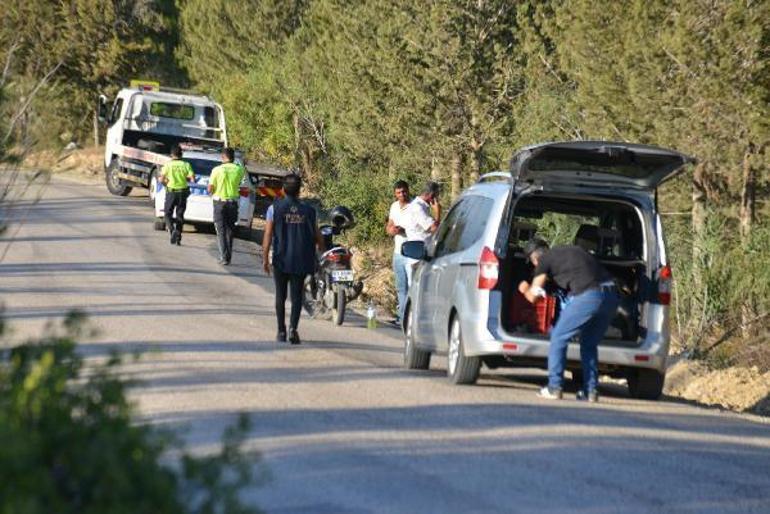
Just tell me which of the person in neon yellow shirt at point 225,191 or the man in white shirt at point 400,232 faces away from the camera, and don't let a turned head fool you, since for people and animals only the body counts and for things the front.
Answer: the person in neon yellow shirt

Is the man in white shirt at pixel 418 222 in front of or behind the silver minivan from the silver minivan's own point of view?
in front

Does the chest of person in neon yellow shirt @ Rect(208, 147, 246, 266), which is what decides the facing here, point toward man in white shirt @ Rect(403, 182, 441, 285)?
no

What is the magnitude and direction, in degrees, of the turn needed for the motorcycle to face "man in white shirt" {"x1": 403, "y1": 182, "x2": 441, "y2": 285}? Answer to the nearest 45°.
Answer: approximately 90° to its right

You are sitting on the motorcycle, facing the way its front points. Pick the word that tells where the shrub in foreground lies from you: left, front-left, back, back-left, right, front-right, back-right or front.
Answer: back

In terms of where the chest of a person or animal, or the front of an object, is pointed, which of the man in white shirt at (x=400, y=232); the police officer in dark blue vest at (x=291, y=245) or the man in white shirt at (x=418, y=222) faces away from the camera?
the police officer in dark blue vest

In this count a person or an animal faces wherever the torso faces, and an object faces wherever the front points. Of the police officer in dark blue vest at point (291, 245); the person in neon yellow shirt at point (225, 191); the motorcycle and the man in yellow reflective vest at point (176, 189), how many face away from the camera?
4

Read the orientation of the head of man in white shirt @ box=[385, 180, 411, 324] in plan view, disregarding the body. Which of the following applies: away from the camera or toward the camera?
toward the camera

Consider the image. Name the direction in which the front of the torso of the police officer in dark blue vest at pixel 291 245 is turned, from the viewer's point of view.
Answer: away from the camera

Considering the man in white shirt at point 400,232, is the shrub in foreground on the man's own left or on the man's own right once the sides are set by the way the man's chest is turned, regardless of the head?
on the man's own right

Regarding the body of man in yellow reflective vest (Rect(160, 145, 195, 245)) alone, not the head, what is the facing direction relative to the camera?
away from the camera

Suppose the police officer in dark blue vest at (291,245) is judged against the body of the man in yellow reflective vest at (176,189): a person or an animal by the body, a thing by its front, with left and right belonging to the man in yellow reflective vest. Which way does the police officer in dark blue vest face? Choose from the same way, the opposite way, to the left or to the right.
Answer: the same way

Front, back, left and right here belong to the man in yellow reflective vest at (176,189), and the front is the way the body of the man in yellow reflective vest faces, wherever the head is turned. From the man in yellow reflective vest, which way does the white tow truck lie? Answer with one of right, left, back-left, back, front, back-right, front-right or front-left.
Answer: front
